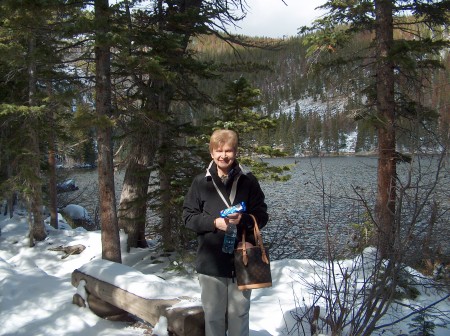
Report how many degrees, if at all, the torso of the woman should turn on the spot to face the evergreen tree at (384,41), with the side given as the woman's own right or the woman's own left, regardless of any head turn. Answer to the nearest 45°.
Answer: approximately 135° to the woman's own left

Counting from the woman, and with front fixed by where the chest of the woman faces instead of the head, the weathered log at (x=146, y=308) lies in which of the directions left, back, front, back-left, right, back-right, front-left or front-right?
back-right

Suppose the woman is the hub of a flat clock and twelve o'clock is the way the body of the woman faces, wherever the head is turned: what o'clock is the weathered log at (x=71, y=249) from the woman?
The weathered log is roughly at 5 o'clock from the woman.

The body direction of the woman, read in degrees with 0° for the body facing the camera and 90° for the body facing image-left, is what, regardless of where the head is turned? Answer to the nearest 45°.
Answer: approximately 0°
